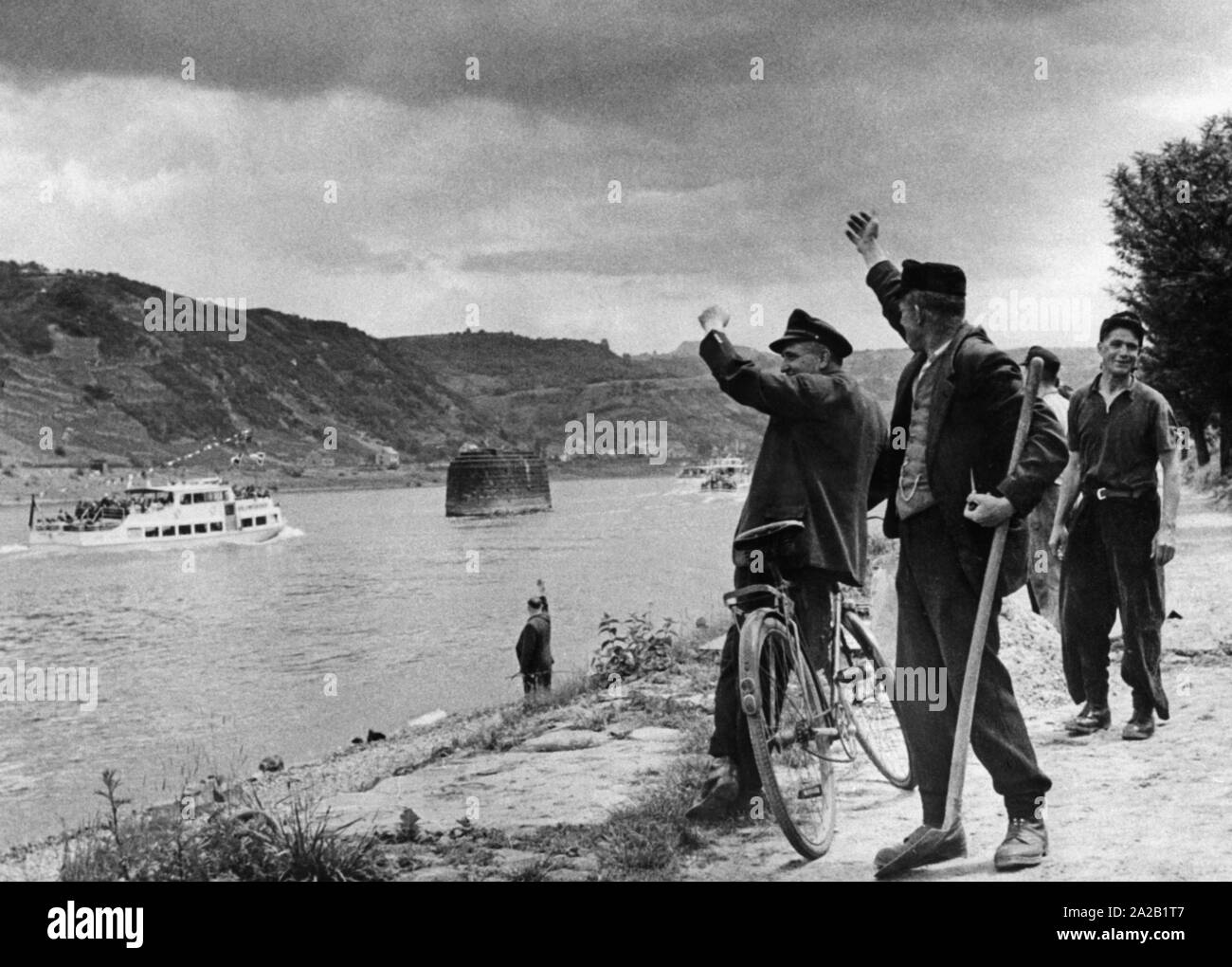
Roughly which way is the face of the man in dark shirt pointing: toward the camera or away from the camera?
toward the camera

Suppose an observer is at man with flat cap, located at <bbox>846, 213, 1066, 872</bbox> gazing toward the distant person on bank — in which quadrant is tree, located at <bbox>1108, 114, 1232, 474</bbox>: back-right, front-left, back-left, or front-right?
front-right

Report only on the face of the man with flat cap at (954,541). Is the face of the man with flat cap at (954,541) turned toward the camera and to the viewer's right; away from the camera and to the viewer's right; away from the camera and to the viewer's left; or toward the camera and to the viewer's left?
away from the camera and to the viewer's left

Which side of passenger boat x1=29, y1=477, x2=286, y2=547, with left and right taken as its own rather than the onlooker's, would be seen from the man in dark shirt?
right

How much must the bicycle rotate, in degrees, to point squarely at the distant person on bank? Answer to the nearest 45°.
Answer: approximately 45° to its left

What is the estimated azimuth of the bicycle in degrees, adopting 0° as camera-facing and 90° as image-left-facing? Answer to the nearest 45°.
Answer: approximately 225°

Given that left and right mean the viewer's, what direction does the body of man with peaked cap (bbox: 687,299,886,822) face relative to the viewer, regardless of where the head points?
facing away from the viewer and to the left of the viewer

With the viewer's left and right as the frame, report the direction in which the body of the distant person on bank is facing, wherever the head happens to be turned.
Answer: facing away from the viewer and to the left of the viewer

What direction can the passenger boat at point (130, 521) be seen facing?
to the viewer's right

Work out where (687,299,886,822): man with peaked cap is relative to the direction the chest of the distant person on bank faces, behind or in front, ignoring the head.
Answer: behind
